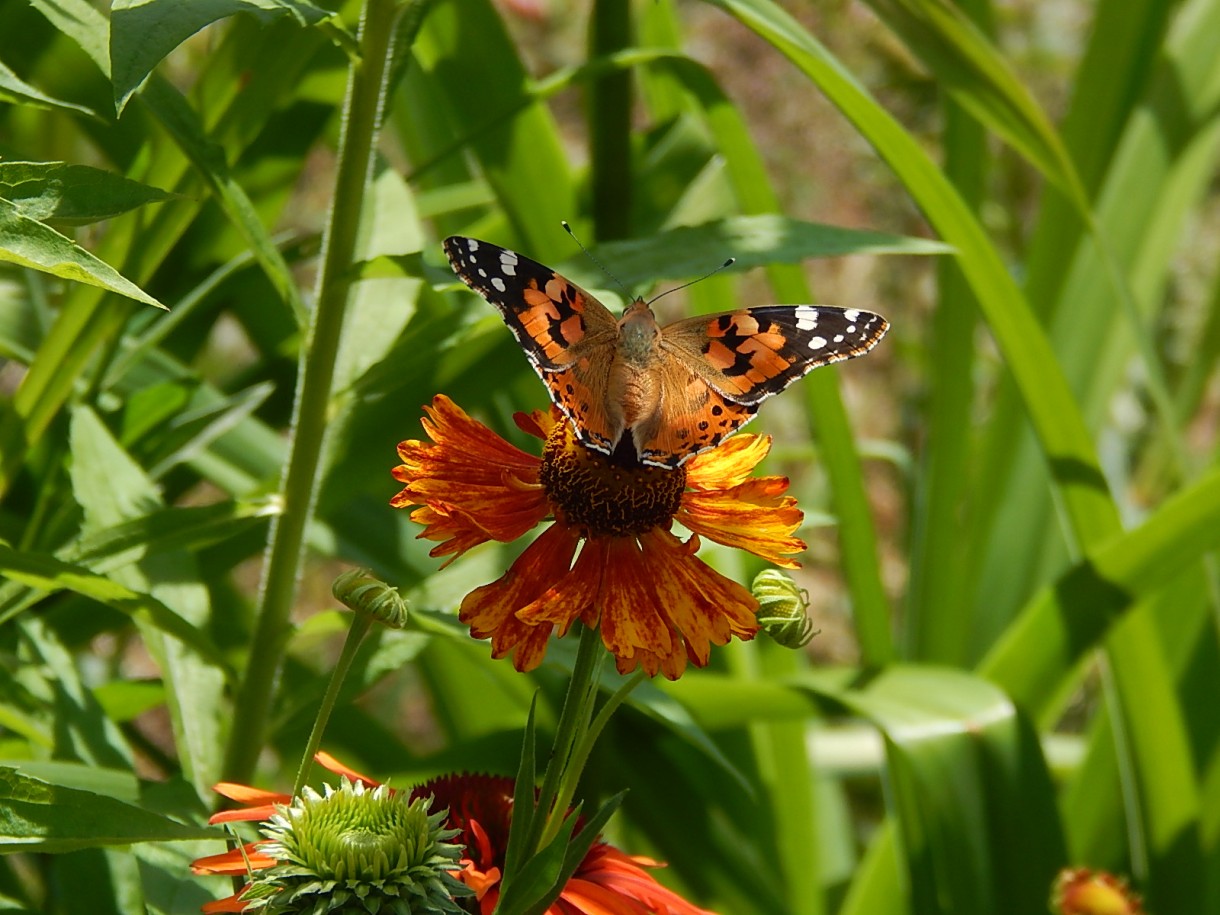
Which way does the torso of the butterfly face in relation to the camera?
away from the camera
